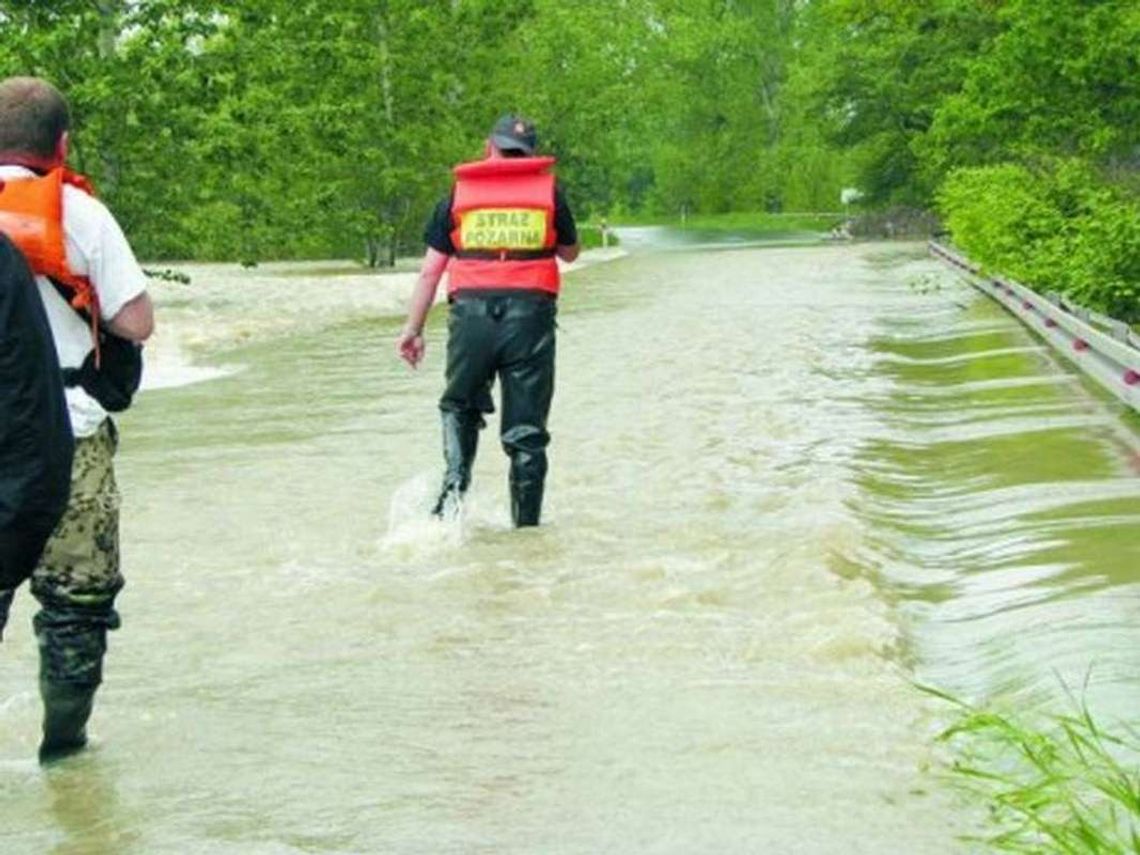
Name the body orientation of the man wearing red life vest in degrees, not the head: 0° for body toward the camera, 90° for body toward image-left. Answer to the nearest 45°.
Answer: approximately 180°

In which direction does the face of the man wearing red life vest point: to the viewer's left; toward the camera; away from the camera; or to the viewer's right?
away from the camera

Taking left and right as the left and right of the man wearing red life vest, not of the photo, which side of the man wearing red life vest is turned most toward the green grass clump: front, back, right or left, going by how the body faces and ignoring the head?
back

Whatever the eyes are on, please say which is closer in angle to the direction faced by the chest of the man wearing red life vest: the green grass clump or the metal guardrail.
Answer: the metal guardrail
